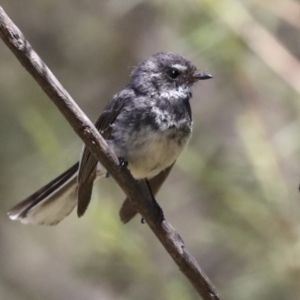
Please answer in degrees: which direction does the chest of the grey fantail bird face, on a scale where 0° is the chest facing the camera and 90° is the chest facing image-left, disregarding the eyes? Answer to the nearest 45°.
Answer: approximately 315°
